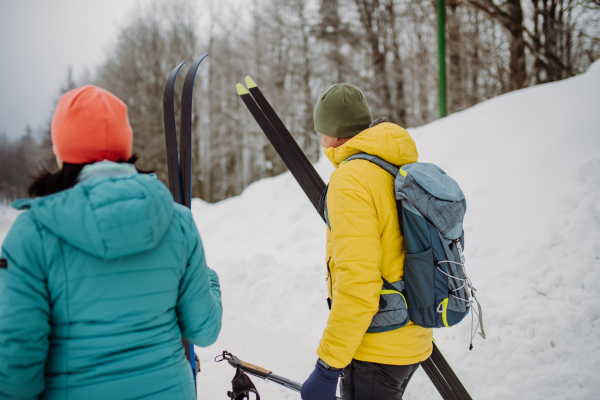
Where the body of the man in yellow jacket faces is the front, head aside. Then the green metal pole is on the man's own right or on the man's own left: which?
on the man's own right

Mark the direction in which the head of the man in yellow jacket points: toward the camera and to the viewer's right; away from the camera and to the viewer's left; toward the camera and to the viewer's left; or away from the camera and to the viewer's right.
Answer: away from the camera and to the viewer's left

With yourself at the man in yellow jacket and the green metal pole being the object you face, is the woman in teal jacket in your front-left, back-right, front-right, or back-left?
back-left

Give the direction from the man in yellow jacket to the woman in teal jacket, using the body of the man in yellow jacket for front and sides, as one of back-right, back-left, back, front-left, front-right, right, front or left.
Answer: left

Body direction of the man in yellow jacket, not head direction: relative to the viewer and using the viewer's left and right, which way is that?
facing away from the viewer and to the left of the viewer

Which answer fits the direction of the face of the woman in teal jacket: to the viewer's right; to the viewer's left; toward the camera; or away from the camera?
away from the camera
